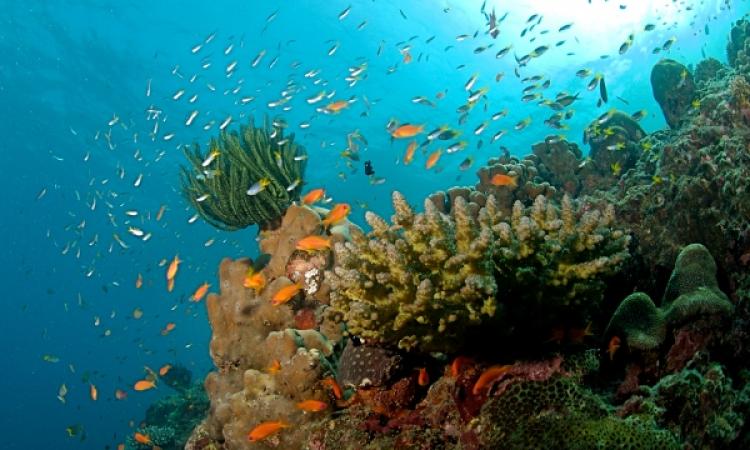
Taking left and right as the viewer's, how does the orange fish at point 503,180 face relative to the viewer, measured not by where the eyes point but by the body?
facing to the left of the viewer

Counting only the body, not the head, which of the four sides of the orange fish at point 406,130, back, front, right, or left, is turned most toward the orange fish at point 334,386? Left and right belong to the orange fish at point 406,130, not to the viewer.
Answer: left

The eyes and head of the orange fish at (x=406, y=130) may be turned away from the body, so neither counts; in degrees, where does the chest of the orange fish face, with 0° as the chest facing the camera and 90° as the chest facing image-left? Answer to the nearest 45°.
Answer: approximately 90°

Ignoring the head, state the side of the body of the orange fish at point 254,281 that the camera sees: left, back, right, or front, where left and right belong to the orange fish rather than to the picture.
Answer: left

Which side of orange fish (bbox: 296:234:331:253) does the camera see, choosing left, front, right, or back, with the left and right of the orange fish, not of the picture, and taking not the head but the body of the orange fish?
left

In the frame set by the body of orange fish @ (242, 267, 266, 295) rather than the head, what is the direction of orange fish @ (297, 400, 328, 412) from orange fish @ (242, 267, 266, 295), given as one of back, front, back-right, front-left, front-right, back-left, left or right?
left
